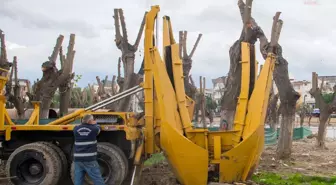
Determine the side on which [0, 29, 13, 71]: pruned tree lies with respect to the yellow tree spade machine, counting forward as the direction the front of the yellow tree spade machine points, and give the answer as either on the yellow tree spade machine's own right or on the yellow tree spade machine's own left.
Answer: on the yellow tree spade machine's own right

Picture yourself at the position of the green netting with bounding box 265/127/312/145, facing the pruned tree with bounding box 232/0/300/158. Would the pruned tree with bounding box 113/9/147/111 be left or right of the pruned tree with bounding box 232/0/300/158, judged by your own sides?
right

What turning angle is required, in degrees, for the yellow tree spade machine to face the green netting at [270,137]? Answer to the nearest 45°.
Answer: approximately 135° to its right

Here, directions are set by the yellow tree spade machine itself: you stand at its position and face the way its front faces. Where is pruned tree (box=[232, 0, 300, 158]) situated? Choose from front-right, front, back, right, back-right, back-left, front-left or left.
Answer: back-right

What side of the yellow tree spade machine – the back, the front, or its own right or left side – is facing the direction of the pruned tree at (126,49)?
right

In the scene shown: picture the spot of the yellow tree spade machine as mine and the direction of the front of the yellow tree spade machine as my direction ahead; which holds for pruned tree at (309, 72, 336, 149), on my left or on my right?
on my right

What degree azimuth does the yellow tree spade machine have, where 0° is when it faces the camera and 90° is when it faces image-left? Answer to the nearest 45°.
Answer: approximately 90°

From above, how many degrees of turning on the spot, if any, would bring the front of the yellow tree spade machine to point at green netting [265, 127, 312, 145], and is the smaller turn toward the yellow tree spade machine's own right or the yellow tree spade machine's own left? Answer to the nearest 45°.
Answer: approximately 135° to the yellow tree spade machine's own right

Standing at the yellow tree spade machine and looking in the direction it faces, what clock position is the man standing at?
The man standing is roughly at 11 o'clock from the yellow tree spade machine.

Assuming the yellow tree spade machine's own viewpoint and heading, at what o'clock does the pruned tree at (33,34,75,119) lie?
The pruned tree is roughly at 2 o'clock from the yellow tree spade machine.
